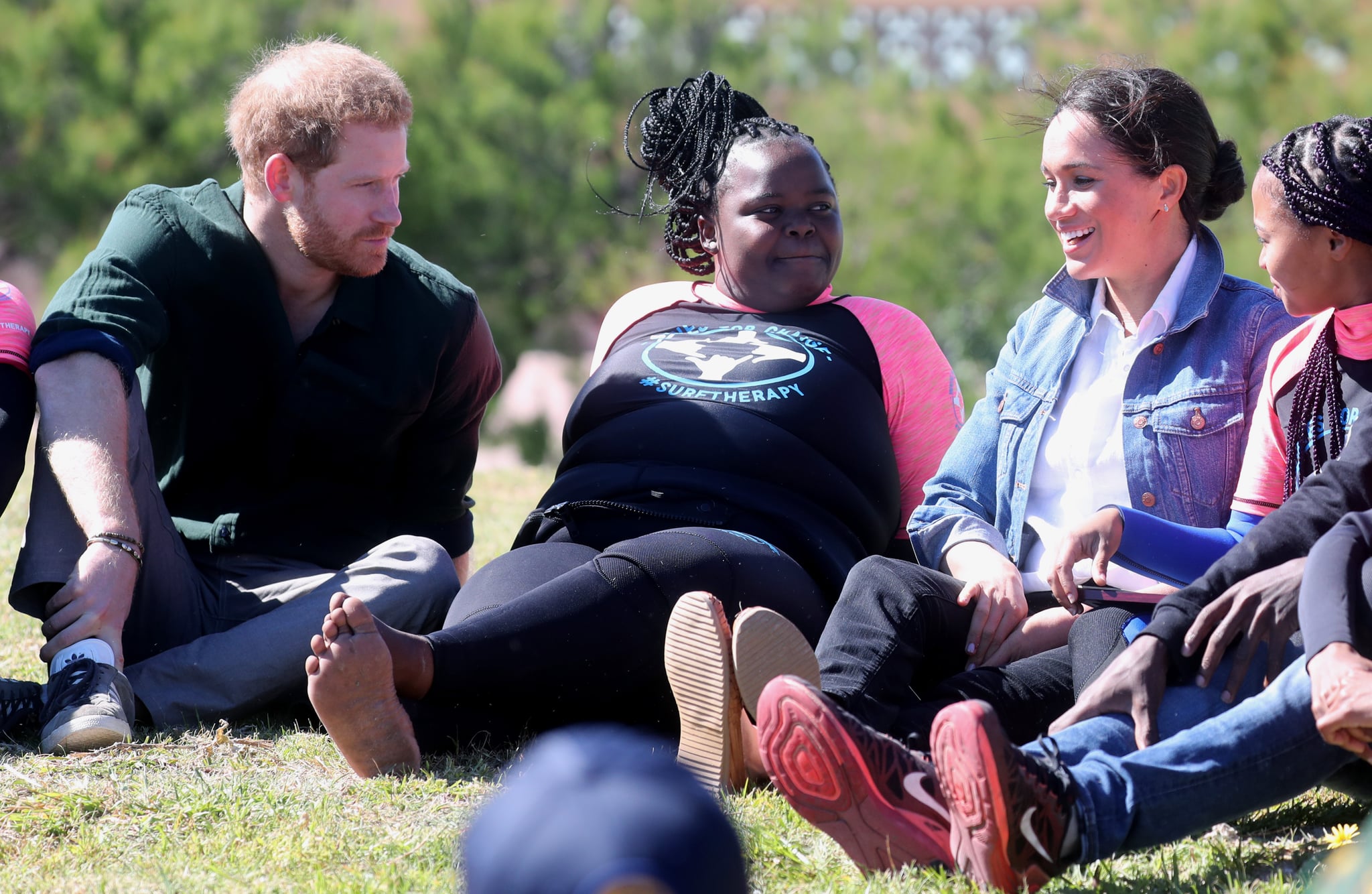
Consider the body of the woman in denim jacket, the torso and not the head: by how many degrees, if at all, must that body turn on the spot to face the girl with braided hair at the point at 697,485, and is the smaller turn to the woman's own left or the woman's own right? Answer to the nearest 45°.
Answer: approximately 45° to the woman's own right

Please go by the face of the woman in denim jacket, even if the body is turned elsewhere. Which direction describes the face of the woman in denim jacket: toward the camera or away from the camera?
toward the camera

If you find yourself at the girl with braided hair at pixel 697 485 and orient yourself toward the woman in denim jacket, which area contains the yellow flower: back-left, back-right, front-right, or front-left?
front-right

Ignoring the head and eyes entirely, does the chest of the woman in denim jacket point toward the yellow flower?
no

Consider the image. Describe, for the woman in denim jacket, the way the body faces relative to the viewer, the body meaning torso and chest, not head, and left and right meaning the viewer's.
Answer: facing the viewer and to the left of the viewer

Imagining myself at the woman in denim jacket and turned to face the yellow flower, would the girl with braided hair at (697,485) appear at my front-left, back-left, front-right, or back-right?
back-right
